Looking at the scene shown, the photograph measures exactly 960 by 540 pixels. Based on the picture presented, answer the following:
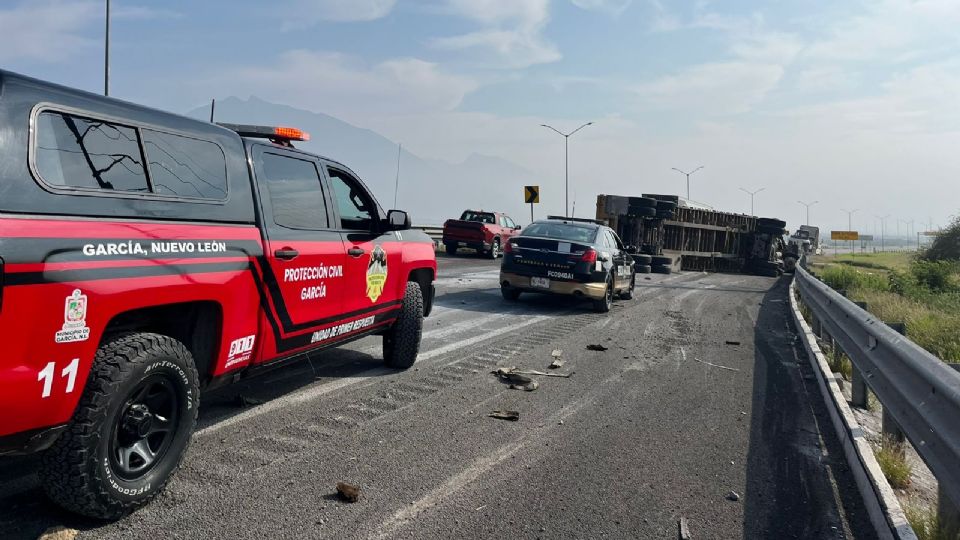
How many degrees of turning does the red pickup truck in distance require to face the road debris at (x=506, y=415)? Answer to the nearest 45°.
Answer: approximately 135° to its right

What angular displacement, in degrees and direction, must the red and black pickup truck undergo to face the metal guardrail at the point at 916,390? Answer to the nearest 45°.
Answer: approximately 45° to its right

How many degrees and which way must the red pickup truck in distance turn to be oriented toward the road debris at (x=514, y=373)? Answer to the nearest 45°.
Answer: approximately 135° to its right

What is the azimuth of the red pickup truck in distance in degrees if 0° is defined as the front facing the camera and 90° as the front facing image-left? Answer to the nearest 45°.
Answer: approximately 225°

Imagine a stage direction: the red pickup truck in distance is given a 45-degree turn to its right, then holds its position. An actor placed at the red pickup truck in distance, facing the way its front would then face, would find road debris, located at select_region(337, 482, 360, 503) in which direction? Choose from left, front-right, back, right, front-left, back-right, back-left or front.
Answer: right

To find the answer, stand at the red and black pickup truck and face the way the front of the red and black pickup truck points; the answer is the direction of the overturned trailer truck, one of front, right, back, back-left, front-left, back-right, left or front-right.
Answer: front

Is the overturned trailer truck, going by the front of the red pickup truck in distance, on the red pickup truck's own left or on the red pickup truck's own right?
on the red pickup truck's own right

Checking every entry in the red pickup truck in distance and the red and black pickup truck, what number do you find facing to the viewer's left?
0

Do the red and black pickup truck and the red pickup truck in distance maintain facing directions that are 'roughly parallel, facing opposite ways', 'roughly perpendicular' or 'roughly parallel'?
roughly parallel

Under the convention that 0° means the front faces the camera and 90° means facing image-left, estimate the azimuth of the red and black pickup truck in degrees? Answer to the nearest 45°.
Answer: approximately 225°
